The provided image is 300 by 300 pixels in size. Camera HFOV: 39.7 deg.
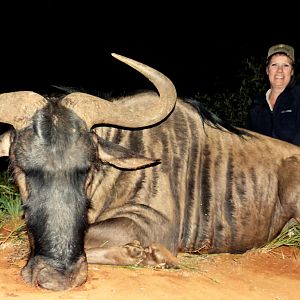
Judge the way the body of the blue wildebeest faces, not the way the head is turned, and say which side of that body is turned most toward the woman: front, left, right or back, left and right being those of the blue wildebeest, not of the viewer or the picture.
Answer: back

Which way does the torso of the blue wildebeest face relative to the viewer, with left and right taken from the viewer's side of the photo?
facing the viewer and to the left of the viewer

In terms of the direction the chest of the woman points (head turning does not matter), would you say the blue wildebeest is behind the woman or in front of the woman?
in front

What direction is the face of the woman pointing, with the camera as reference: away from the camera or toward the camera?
toward the camera

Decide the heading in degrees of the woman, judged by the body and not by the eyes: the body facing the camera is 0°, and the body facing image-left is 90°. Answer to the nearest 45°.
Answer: approximately 0°

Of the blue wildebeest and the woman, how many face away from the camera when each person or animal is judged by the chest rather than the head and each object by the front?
0
